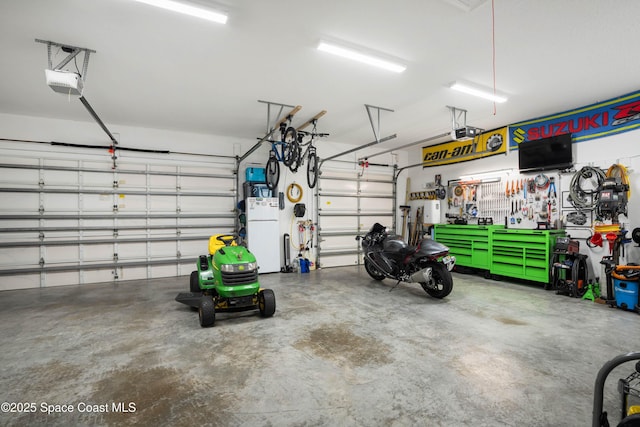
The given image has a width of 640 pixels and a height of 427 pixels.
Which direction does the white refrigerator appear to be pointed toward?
toward the camera

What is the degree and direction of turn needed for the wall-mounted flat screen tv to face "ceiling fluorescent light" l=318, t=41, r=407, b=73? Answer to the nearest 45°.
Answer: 0° — it already faces it

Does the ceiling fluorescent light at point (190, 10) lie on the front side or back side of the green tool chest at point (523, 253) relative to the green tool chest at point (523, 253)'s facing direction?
on the front side

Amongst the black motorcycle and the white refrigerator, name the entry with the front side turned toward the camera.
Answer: the white refrigerator

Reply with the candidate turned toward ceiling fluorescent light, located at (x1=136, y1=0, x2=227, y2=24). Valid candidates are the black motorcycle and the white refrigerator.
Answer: the white refrigerator

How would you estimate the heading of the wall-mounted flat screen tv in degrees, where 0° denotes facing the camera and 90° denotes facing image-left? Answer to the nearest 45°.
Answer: approximately 45°

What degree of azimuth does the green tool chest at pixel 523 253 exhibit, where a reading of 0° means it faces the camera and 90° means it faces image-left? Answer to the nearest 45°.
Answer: approximately 45°

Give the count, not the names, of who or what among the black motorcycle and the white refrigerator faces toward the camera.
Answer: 1

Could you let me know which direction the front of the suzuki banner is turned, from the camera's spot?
facing the viewer and to the left of the viewer

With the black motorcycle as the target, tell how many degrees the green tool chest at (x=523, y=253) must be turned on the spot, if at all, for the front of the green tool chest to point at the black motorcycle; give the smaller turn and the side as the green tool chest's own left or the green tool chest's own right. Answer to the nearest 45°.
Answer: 0° — it already faces it

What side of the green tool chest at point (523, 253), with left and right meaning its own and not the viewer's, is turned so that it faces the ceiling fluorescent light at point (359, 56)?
front

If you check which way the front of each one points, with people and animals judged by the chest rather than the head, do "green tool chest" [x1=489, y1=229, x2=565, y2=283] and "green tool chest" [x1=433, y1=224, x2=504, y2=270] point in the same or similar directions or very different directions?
same or similar directions

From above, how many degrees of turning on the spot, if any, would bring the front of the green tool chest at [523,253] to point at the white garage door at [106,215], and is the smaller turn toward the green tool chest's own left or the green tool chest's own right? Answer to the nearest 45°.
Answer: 0° — it already faces it
